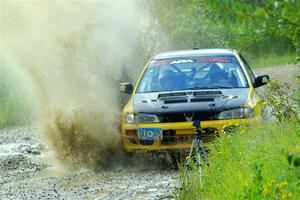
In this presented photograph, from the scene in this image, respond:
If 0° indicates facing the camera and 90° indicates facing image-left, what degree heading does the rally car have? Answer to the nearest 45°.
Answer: approximately 0°
